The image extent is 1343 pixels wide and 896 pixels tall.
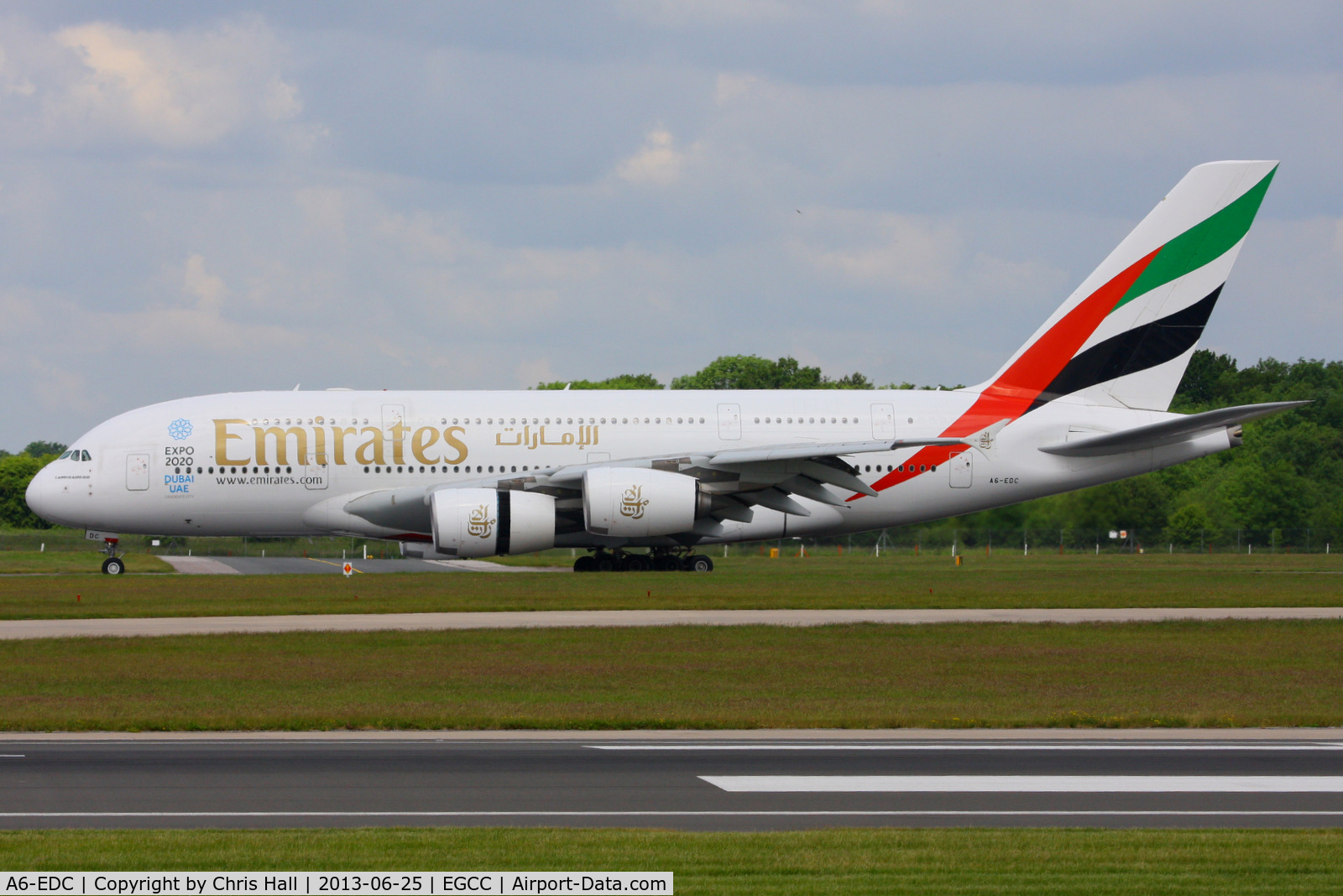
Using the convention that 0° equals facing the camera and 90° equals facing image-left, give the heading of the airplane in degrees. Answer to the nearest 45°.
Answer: approximately 90°
